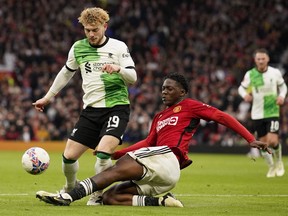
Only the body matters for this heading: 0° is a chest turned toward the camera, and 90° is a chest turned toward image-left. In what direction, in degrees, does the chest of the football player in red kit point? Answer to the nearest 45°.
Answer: approximately 45°

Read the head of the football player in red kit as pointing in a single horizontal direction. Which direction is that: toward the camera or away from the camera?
toward the camera

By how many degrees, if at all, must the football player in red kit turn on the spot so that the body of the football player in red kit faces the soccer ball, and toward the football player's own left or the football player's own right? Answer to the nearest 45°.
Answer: approximately 45° to the football player's own right
